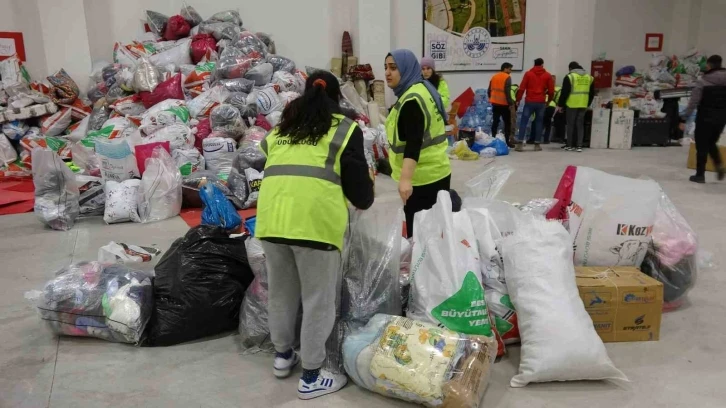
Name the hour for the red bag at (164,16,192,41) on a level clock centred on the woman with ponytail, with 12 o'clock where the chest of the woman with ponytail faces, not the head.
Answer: The red bag is roughly at 10 o'clock from the woman with ponytail.

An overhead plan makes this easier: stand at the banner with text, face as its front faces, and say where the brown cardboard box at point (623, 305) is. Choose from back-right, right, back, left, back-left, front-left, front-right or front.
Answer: front

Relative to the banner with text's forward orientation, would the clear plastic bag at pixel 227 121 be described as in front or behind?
in front

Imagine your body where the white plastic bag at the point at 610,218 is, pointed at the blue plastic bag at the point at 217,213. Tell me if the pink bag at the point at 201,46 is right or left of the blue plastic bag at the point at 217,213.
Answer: right

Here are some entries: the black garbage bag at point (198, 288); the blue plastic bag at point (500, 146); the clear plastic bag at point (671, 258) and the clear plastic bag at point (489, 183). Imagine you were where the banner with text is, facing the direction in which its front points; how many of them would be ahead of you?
4

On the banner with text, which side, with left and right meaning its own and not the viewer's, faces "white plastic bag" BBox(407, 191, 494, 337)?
front

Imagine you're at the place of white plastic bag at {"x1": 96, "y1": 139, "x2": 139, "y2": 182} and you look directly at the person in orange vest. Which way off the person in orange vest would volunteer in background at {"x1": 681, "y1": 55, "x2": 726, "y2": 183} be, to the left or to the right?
right

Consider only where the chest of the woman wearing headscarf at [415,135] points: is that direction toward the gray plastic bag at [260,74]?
no

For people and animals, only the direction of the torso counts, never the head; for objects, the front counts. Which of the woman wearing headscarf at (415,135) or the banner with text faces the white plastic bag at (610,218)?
the banner with text

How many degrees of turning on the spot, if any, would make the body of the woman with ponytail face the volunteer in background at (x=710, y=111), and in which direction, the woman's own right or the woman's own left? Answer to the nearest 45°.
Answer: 0° — they already face them

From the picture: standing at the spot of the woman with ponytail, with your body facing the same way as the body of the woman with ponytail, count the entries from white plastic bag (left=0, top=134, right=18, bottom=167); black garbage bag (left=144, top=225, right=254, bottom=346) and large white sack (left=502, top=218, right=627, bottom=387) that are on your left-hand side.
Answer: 2

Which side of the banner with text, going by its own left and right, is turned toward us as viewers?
front

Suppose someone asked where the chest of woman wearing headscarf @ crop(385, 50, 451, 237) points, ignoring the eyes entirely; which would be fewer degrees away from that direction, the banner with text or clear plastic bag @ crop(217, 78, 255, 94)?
the clear plastic bag

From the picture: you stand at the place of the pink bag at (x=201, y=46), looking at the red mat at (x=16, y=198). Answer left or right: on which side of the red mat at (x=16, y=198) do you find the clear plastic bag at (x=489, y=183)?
left

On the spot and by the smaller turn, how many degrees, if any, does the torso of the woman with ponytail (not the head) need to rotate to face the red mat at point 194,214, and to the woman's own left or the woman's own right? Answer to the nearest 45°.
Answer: approximately 45° to the woman's own left
